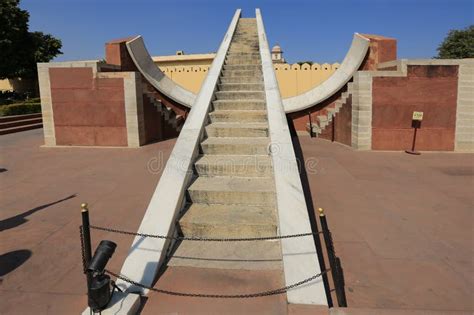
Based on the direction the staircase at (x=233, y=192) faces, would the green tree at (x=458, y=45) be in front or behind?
behind

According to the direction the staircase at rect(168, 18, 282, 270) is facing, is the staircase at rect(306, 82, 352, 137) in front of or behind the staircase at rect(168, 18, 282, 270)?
behind

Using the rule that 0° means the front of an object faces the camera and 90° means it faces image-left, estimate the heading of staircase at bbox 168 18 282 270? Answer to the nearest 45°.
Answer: approximately 0°

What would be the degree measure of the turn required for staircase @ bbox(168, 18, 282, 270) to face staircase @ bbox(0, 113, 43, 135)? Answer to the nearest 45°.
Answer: approximately 135° to its right

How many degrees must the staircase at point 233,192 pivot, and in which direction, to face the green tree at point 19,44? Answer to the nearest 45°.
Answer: approximately 135° to its right
